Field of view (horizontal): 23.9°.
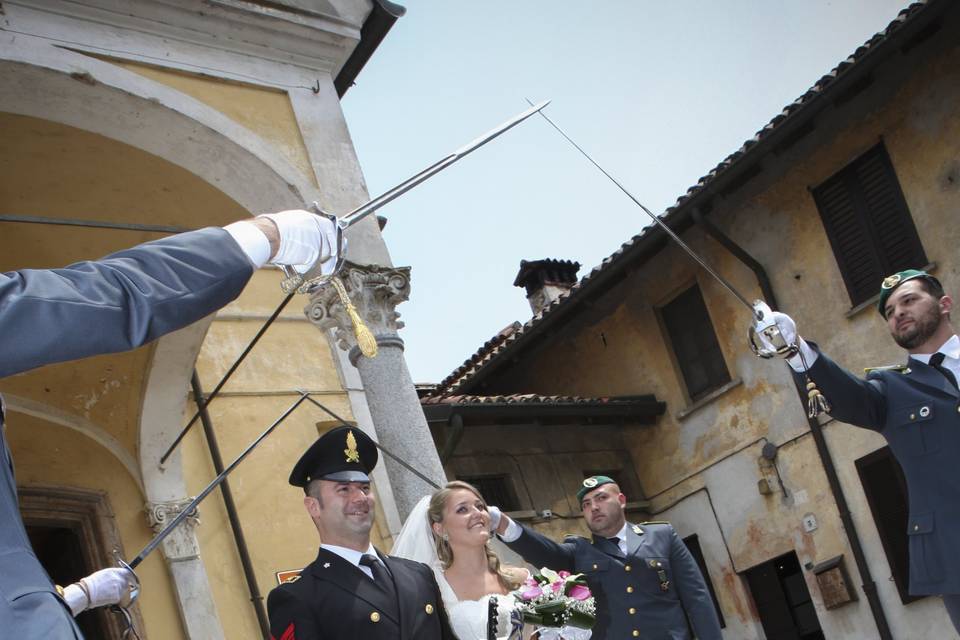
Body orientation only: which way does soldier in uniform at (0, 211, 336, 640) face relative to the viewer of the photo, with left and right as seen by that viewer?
facing to the right of the viewer

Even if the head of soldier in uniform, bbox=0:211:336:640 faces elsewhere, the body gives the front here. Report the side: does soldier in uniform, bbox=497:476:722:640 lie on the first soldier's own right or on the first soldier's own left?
on the first soldier's own left

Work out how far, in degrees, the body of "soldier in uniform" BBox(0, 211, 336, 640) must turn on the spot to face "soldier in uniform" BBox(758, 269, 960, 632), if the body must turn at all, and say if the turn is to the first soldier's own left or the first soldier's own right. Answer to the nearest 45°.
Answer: approximately 45° to the first soldier's own left
